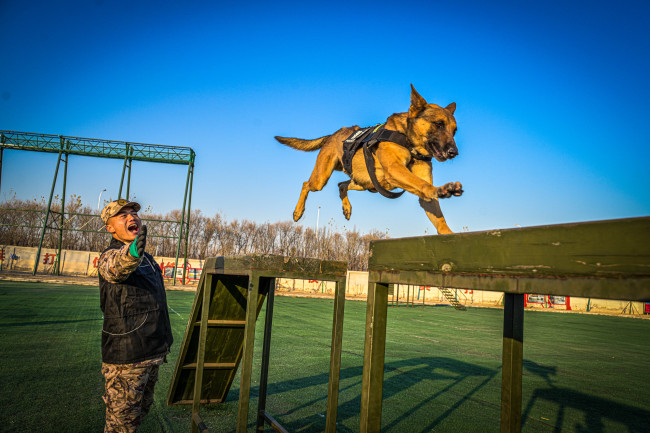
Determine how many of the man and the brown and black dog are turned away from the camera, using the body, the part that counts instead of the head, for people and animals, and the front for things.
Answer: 0

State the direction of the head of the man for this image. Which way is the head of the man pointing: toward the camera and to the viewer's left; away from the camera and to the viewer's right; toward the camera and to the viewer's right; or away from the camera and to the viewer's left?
toward the camera and to the viewer's right

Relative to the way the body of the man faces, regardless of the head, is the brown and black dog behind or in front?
in front

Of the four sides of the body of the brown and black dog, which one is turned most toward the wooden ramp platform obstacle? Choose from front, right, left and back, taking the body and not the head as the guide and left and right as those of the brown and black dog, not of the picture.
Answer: back

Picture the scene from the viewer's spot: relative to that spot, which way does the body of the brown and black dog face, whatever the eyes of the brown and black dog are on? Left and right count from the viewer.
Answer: facing the viewer and to the right of the viewer

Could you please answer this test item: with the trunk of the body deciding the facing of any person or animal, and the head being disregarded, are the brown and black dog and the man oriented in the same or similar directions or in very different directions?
same or similar directions
